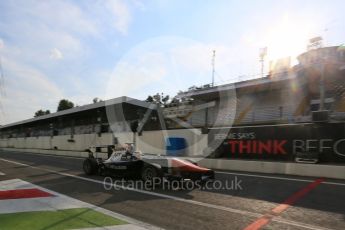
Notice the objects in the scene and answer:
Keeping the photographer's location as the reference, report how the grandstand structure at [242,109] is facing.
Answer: facing the viewer and to the left of the viewer

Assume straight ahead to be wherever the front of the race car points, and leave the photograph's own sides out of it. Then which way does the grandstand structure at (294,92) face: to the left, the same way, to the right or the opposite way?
to the right

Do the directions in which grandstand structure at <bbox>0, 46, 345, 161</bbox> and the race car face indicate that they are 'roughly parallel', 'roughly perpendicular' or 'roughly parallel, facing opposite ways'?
roughly perpendicular

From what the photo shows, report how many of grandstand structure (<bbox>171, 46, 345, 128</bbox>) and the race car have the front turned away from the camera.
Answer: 0

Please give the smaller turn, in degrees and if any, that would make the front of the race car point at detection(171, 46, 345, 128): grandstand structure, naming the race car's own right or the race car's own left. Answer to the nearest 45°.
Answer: approximately 90° to the race car's own left

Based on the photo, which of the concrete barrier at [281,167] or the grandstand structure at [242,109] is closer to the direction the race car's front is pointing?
the concrete barrier

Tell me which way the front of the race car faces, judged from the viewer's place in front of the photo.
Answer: facing the viewer and to the right of the viewer

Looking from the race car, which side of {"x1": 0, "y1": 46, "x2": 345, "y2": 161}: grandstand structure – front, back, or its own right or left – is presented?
front

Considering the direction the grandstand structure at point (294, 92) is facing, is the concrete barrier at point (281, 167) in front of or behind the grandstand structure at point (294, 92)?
in front

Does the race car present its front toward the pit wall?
no
